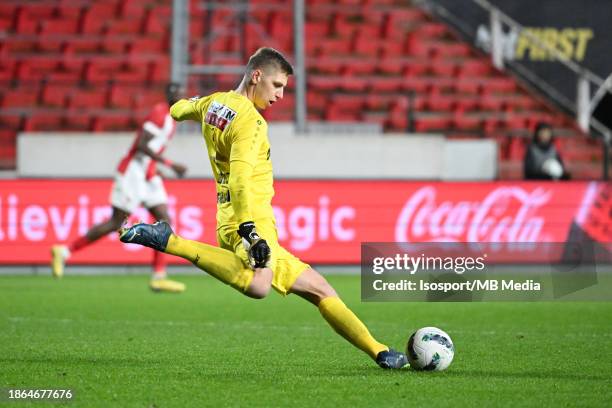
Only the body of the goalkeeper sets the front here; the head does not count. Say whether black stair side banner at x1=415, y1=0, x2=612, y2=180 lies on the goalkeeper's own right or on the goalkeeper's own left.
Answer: on the goalkeeper's own left

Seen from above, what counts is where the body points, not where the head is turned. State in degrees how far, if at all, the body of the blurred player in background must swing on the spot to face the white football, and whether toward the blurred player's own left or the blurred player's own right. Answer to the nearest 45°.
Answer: approximately 90° to the blurred player's own right

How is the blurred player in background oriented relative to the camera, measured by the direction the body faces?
to the viewer's right

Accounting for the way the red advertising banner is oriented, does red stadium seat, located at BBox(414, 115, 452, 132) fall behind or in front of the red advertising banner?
behind

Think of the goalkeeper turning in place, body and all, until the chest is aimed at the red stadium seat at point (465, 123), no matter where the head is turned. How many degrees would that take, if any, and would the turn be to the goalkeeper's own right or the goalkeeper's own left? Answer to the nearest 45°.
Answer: approximately 90° to the goalkeeper's own left

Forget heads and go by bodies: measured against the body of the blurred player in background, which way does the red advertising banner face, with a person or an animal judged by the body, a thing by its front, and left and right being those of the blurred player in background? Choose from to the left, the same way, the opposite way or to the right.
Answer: to the right

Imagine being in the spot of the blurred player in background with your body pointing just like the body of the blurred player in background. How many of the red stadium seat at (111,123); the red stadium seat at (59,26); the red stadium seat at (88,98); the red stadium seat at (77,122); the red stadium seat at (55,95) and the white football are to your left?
5

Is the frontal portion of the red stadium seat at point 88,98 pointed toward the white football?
yes

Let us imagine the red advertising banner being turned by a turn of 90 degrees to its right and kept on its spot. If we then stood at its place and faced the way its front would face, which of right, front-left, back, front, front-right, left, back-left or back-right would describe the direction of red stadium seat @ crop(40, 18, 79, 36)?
front-right
